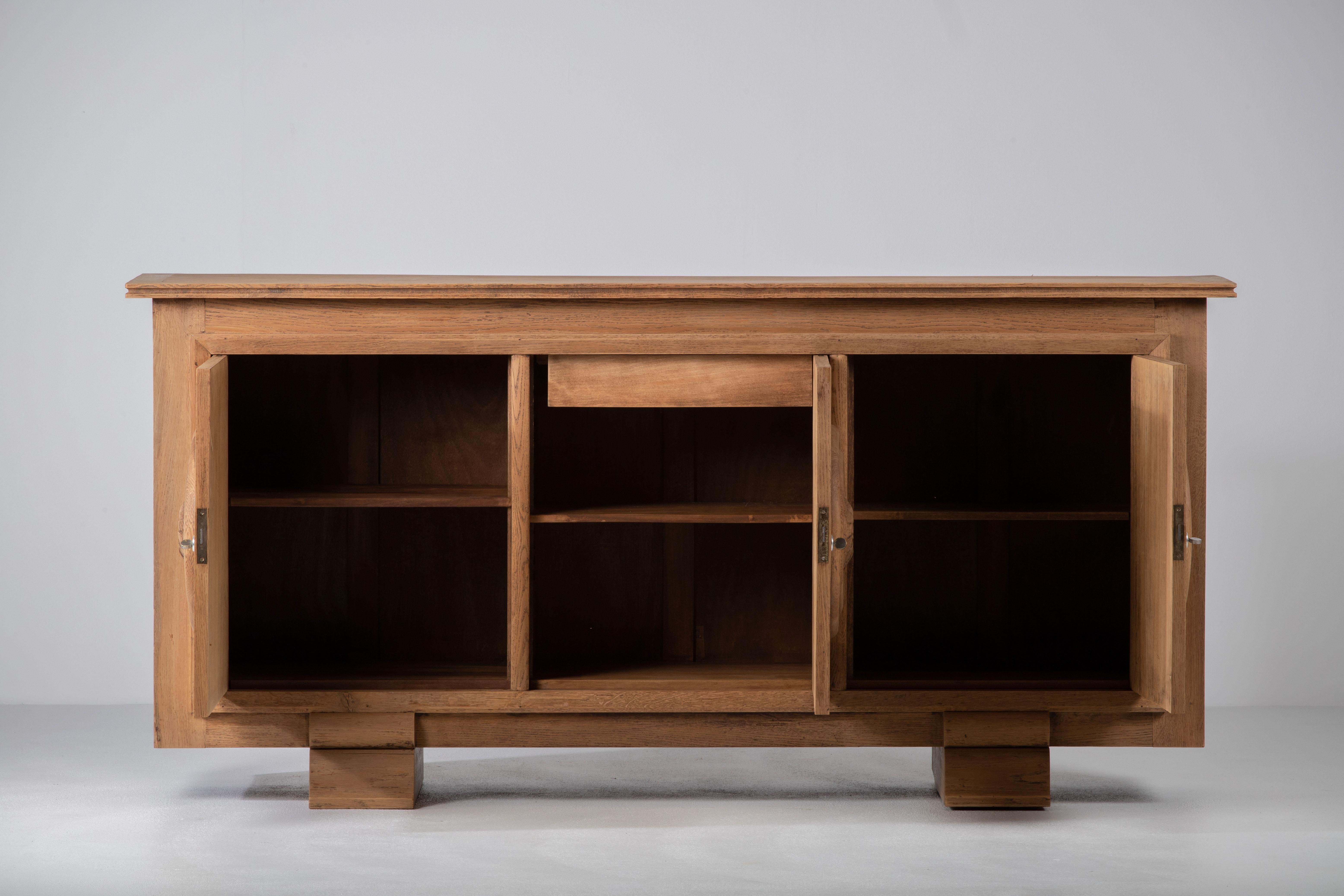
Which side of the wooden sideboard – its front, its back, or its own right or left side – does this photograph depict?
front
